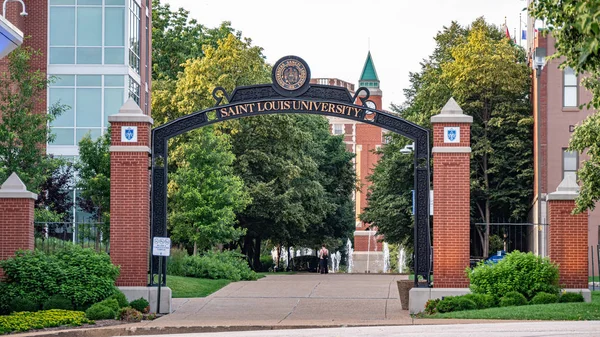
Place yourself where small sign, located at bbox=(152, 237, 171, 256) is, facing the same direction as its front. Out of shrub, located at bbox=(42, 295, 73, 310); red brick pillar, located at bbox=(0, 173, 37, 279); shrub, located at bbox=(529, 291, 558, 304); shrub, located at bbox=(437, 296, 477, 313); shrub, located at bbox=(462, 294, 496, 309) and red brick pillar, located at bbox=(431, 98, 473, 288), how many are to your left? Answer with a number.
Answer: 4

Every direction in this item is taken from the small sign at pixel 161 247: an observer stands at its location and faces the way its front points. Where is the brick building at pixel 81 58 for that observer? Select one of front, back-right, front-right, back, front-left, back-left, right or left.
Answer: back

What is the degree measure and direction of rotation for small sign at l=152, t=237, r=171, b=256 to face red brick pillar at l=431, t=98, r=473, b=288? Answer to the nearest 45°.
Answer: approximately 90° to its left

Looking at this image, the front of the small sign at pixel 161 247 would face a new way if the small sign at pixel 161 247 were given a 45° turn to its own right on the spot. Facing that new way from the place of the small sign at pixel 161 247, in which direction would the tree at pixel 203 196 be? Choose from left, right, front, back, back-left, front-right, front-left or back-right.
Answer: back-right

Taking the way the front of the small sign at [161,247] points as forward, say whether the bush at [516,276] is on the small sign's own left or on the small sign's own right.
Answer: on the small sign's own left

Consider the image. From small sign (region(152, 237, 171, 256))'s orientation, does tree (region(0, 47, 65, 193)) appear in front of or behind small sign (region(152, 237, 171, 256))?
behind

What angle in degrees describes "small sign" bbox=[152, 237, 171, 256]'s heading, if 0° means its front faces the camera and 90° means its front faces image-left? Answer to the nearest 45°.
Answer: approximately 0°

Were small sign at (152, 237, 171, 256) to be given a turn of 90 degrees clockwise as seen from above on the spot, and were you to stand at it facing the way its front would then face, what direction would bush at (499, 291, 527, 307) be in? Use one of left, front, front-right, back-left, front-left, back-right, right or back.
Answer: back

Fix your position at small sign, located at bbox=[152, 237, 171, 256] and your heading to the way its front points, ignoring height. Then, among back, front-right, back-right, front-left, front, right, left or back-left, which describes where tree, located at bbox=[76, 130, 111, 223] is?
back

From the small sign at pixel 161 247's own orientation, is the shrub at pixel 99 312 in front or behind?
in front

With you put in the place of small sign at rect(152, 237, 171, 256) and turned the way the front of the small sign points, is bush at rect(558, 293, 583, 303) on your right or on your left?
on your left
